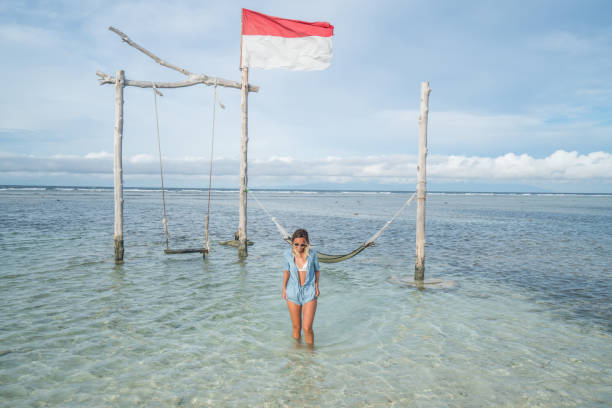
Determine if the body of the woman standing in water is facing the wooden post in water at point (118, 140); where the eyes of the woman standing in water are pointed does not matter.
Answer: no

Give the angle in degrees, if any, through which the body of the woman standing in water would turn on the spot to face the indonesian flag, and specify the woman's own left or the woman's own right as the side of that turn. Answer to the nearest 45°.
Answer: approximately 180°

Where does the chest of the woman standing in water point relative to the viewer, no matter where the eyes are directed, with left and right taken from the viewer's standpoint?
facing the viewer

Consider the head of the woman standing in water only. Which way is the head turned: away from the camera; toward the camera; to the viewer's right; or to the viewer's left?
toward the camera

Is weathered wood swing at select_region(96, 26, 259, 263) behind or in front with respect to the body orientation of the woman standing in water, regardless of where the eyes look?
behind
